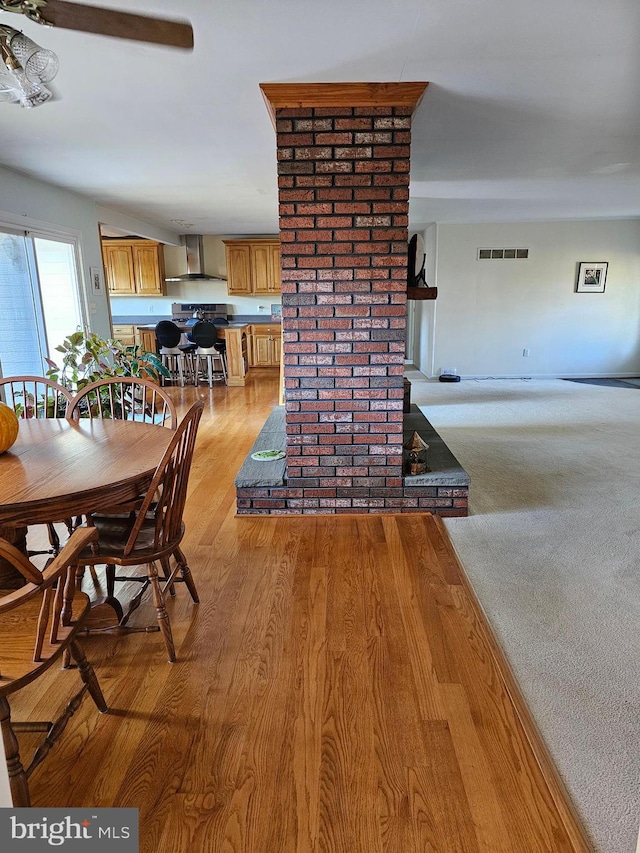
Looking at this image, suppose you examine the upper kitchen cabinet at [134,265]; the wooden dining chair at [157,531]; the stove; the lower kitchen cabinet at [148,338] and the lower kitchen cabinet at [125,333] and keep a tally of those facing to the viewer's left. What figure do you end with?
1

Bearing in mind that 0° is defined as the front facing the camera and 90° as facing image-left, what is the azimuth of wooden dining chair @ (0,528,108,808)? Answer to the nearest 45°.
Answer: approximately 225°

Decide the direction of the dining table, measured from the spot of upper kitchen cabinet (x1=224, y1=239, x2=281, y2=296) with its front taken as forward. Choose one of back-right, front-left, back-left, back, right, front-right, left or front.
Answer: front

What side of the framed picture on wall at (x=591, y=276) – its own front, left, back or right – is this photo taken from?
front

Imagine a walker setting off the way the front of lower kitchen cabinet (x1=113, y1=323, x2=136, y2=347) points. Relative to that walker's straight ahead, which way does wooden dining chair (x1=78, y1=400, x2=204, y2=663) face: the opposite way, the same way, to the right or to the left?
to the right

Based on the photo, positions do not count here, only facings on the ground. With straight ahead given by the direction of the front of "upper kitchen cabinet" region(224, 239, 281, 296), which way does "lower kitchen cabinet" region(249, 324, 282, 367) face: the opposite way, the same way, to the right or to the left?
the same way

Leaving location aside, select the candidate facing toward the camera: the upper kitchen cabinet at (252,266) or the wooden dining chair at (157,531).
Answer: the upper kitchen cabinet

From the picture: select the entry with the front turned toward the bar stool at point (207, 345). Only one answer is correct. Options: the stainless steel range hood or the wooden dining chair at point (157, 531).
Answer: the stainless steel range hood

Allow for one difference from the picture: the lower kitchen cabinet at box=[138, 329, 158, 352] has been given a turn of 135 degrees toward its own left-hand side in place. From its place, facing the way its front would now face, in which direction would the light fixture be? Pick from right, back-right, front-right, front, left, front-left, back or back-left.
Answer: back-right

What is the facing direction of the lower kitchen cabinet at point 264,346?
toward the camera

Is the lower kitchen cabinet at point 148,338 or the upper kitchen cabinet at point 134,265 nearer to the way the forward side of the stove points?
the lower kitchen cabinet

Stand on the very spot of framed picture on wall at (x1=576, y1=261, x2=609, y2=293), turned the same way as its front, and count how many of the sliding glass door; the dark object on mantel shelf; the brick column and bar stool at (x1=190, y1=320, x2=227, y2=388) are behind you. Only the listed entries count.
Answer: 0

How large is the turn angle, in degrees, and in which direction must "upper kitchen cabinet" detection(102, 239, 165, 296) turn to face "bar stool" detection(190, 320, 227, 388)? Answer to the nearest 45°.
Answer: approximately 45° to its left

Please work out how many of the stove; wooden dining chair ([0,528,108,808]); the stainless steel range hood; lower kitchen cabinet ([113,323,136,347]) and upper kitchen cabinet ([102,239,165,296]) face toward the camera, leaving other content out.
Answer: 4

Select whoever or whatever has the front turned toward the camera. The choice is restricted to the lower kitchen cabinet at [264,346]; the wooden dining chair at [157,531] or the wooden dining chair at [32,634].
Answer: the lower kitchen cabinet

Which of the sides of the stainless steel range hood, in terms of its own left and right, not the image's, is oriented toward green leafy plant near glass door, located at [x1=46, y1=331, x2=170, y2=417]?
front

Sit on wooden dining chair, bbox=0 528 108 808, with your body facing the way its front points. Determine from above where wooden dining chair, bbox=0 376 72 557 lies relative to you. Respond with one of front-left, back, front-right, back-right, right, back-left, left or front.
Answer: front-left

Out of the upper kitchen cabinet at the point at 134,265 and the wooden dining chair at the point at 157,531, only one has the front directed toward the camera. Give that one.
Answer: the upper kitchen cabinet

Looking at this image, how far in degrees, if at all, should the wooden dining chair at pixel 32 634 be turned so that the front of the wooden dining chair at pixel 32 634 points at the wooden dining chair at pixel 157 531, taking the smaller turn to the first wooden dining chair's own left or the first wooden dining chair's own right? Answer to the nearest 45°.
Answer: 0° — it already faces it

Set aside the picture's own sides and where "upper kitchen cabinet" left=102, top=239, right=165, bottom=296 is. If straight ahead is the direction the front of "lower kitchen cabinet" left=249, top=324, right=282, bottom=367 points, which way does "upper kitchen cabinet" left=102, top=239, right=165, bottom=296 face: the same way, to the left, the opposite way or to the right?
the same way

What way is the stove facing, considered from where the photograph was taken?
facing the viewer
